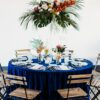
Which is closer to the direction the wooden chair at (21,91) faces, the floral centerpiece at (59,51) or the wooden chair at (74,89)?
the floral centerpiece

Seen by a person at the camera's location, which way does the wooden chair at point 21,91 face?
facing away from the viewer and to the right of the viewer

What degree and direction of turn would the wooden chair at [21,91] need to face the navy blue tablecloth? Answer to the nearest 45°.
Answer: approximately 45° to its right

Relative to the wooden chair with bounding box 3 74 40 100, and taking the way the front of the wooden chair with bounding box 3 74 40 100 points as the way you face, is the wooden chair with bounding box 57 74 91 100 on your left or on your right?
on your right
